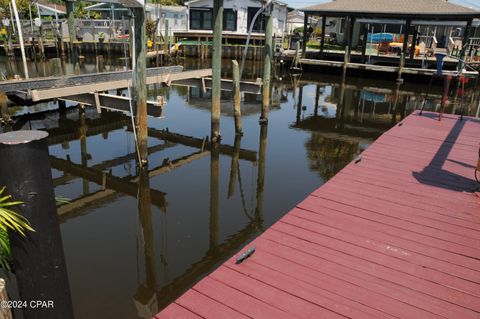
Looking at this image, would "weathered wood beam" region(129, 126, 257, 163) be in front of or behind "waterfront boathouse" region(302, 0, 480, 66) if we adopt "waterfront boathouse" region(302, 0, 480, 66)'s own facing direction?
in front

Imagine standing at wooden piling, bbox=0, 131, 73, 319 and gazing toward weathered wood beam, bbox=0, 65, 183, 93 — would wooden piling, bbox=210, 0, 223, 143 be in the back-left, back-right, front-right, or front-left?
front-right

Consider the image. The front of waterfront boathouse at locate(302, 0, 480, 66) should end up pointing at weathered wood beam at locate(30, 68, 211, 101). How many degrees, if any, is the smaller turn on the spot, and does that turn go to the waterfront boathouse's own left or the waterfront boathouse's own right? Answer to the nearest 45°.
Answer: approximately 45° to the waterfront boathouse's own right

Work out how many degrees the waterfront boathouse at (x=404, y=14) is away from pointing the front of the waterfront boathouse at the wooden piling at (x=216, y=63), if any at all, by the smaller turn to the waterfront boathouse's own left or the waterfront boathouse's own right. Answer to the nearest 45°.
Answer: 0° — it already faces it

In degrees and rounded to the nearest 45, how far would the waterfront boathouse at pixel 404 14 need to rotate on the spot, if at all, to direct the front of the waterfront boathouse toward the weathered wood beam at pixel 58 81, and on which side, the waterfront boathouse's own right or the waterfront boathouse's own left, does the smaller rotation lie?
approximately 45° to the waterfront boathouse's own right

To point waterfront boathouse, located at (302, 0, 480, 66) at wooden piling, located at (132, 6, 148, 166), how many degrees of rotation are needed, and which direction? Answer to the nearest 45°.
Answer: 0° — it already faces it

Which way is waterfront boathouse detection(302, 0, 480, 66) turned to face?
toward the camera

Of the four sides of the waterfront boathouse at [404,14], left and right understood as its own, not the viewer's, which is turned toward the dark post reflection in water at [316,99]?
front

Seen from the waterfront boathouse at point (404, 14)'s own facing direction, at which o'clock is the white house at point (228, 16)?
The white house is roughly at 4 o'clock from the waterfront boathouse.

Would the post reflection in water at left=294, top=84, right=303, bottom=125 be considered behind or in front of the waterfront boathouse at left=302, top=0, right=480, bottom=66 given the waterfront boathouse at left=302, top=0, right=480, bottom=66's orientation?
in front
